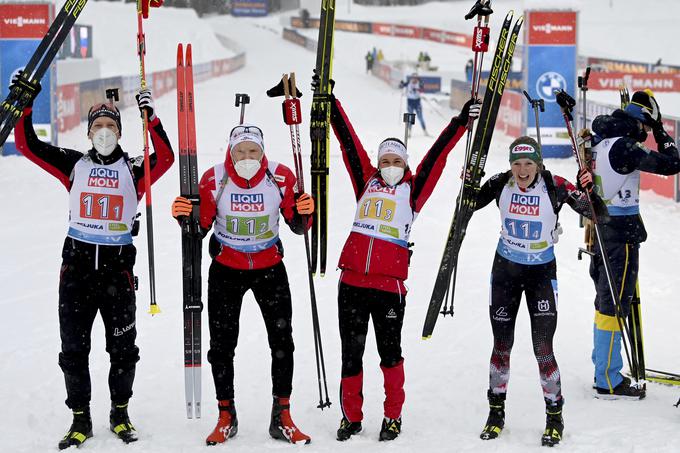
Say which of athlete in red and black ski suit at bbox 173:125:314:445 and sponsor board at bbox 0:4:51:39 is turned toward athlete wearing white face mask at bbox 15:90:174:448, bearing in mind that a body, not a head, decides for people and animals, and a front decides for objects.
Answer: the sponsor board

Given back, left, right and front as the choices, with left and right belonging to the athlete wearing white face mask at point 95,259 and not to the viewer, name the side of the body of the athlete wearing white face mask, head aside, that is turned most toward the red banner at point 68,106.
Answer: back

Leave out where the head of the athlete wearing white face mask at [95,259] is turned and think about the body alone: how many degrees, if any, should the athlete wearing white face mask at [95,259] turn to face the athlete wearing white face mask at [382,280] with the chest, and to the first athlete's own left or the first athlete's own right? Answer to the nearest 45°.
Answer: approximately 90° to the first athlete's own left

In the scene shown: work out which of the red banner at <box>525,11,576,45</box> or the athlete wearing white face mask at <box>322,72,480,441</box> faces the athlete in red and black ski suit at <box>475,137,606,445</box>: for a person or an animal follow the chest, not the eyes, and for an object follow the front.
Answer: the red banner

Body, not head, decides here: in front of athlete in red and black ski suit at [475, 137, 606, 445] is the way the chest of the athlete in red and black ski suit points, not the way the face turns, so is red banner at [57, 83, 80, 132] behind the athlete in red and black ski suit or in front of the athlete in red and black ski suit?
behind

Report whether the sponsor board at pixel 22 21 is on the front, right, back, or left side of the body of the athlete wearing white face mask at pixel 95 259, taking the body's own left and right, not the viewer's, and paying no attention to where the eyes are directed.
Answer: back

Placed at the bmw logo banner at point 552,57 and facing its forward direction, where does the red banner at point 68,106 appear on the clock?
The red banner is roughly at 3 o'clock from the bmw logo banner.

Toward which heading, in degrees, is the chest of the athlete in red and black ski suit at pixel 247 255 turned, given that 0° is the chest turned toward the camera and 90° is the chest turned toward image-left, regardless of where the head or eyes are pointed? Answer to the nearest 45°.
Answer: approximately 0°
